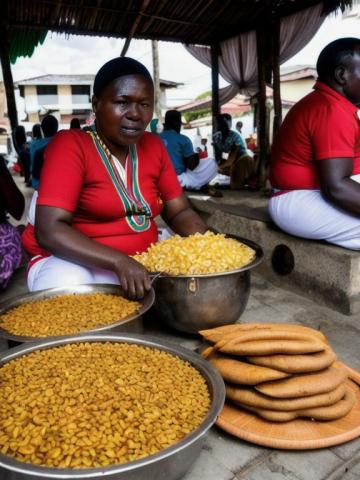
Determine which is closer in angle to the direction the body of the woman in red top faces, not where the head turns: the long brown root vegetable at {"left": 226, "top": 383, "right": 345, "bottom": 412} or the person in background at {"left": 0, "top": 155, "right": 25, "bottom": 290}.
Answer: the long brown root vegetable

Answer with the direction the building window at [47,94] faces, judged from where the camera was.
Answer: facing the viewer

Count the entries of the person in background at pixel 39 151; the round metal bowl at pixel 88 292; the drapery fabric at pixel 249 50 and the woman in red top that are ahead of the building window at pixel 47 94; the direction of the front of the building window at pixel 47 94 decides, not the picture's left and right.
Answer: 4

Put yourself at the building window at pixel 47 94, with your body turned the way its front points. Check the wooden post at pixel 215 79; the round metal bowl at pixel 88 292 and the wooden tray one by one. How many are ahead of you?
3

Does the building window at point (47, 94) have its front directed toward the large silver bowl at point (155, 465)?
yes

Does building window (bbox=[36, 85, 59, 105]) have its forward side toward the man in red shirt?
yes

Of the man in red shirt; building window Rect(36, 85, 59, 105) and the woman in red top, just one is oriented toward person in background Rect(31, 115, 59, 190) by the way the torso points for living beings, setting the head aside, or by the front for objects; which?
the building window

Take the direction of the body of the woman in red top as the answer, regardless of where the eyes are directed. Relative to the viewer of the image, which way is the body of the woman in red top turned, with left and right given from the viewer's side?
facing the viewer and to the right of the viewer

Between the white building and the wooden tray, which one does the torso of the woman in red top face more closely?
the wooden tray
